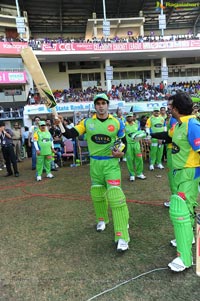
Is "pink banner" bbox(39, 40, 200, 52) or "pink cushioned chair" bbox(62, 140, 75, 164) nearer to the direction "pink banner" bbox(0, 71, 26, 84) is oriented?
the pink cushioned chair

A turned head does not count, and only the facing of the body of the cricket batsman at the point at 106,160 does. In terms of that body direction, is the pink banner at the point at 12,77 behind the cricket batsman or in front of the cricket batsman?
behind

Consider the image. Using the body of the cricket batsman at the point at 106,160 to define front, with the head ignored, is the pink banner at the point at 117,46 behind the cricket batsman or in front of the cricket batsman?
behind

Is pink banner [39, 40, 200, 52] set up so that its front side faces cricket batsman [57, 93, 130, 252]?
yes

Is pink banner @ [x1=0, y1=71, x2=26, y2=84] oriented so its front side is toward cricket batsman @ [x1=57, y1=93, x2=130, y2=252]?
yes

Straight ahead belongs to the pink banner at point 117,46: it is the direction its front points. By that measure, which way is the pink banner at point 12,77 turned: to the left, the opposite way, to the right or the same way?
the same way

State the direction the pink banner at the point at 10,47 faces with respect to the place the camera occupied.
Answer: facing the viewer

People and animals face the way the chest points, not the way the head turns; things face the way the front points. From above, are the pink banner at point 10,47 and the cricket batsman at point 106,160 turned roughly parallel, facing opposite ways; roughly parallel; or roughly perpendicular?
roughly parallel

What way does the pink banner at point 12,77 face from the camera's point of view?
toward the camera

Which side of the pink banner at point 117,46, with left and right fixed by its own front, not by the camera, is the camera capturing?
front

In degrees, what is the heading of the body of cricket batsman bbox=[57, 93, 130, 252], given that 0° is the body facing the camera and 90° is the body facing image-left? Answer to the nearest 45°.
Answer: approximately 0°

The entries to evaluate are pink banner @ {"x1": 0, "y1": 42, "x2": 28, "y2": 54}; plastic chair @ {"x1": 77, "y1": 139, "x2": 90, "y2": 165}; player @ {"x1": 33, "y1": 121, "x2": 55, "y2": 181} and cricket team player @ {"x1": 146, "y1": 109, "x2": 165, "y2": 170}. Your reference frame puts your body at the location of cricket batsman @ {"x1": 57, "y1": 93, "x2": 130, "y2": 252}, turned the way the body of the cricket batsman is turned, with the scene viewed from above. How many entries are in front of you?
0

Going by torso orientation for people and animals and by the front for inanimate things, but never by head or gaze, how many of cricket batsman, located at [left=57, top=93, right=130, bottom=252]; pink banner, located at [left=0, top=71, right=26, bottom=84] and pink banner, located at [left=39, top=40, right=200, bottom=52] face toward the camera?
3

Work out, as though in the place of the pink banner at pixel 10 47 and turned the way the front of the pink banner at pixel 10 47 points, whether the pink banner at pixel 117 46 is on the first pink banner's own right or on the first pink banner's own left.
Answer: on the first pink banner's own left
